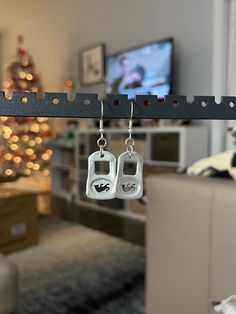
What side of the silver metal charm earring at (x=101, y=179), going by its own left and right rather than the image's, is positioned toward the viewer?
front

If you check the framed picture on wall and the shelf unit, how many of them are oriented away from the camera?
0

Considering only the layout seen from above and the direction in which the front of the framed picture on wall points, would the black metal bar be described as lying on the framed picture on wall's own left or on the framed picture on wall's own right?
on the framed picture on wall's own left

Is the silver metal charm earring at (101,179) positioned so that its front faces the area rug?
no

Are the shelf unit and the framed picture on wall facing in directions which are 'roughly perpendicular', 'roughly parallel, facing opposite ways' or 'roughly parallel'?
roughly parallel

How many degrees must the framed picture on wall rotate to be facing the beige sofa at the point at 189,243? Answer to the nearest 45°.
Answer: approximately 45° to its left

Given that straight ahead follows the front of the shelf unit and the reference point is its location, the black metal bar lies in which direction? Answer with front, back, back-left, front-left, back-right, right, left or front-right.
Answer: front-left

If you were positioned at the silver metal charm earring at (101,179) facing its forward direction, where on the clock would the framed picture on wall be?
The framed picture on wall is roughly at 6 o'clock from the silver metal charm earring.

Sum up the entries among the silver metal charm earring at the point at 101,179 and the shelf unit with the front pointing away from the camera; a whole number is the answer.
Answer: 0

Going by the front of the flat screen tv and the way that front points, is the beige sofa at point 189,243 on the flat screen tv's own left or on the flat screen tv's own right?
on the flat screen tv's own left

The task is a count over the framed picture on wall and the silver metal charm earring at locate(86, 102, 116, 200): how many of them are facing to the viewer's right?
0

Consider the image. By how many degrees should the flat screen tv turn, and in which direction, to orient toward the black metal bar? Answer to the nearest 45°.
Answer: approximately 45° to its left

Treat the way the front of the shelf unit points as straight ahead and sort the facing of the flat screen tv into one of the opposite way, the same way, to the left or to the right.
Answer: the same way

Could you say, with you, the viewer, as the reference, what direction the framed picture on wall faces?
facing the viewer and to the left of the viewer
